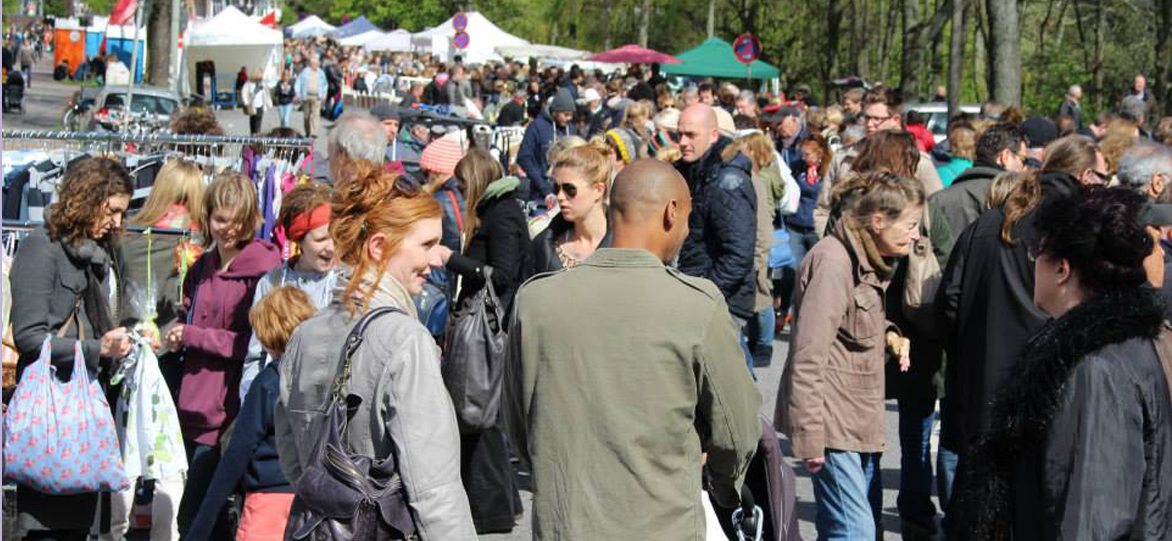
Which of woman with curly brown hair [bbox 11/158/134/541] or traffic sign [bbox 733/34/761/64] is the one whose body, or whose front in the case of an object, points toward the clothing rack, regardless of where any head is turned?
the traffic sign

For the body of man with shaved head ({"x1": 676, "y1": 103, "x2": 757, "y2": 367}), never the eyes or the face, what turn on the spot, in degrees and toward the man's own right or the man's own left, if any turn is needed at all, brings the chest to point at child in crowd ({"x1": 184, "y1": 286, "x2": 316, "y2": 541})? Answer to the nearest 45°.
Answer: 0° — they already face them

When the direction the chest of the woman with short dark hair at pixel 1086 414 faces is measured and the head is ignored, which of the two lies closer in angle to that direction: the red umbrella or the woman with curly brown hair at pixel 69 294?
the woman with curly brown hair

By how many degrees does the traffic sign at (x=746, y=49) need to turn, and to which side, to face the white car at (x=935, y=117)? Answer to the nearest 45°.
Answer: approximately 90° to its left

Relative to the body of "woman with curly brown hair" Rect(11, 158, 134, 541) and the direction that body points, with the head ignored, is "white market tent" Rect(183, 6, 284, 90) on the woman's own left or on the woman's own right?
on the woman's own left

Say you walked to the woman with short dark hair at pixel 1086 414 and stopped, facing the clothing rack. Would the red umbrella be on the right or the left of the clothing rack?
right

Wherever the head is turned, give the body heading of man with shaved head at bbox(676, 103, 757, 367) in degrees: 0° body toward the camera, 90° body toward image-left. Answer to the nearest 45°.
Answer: approximately 45°

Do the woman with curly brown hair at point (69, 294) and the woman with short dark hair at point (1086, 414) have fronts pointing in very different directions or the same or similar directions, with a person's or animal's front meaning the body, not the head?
very different directions

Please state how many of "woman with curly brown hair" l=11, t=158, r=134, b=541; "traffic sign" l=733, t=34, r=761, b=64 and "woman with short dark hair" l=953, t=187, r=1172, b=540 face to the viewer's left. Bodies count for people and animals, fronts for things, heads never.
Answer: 1

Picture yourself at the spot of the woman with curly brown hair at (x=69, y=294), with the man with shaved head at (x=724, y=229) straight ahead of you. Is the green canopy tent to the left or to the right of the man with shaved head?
left

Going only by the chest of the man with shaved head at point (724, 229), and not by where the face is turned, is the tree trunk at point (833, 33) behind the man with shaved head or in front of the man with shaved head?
behind

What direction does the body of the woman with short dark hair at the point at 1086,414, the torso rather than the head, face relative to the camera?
to the viewer's left

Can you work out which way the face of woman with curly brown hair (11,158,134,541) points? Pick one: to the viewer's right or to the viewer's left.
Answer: to the viewer's right

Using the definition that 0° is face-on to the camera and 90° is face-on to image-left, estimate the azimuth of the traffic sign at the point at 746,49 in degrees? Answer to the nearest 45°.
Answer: approximately 0°

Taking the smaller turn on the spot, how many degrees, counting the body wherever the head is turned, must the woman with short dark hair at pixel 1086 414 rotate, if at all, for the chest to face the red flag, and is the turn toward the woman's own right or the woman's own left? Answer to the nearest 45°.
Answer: approximately 45° to the woman's own right

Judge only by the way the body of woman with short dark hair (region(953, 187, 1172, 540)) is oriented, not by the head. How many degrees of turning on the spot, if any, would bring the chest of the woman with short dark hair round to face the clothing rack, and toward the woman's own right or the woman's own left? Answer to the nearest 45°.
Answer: approximately 45° to the woman's own right

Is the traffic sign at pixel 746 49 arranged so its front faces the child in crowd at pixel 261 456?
yes
